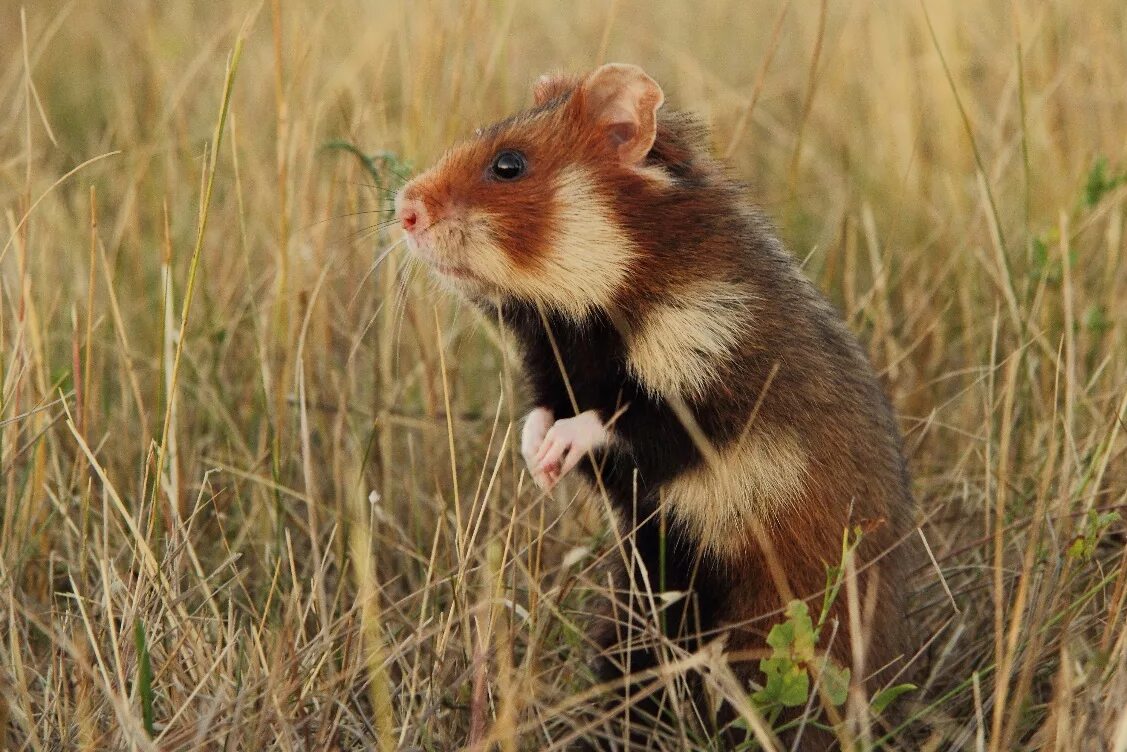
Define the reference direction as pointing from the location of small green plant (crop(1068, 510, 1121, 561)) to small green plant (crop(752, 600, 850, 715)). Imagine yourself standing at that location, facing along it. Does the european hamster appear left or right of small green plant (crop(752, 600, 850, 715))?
right

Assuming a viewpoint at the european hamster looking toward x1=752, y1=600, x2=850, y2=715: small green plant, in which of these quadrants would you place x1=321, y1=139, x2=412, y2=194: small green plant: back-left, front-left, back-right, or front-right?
back-right

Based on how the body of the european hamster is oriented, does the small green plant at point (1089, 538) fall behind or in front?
behind

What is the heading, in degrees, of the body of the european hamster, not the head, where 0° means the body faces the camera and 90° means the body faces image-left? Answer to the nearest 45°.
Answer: approximately 90°

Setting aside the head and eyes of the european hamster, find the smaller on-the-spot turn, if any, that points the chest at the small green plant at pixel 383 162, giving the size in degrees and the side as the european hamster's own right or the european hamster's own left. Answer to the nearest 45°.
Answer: approximately 45° to the european hamster's own right

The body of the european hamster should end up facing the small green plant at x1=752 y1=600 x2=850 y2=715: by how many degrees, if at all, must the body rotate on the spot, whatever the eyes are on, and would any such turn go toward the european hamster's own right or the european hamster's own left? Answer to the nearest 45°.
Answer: approximately 90° to the european hamster's own left
